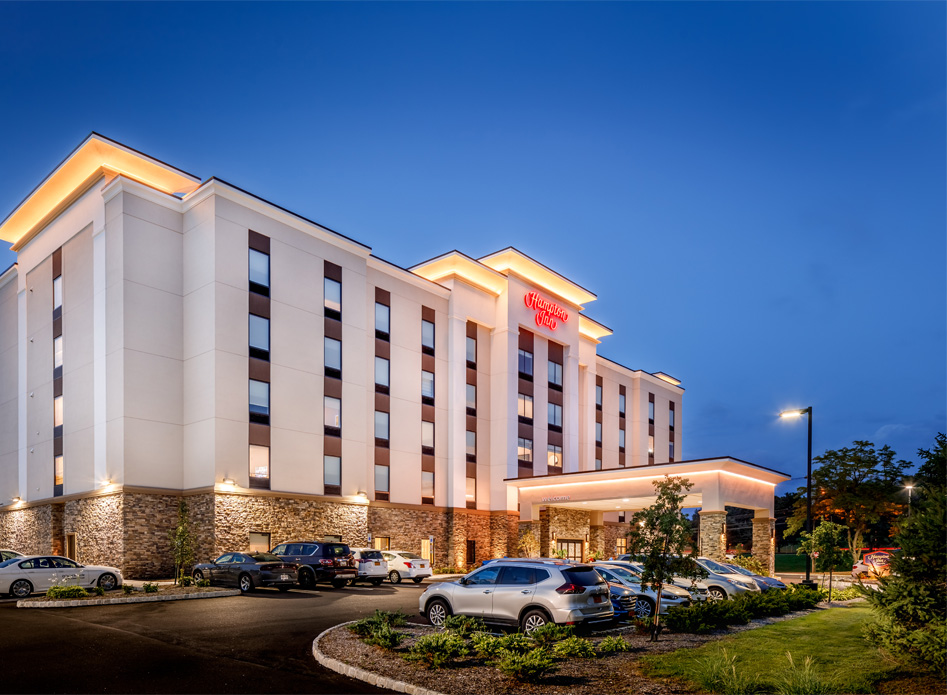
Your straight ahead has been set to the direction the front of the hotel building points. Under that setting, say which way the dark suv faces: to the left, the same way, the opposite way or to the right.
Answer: the opposite way

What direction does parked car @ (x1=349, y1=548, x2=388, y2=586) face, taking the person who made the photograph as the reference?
facing away from the viewer and to the left of the viewer

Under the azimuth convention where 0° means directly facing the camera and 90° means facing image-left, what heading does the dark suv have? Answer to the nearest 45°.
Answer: approximately 135°

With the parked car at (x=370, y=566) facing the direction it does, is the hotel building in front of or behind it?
in front

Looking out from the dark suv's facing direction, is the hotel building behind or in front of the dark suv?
in front

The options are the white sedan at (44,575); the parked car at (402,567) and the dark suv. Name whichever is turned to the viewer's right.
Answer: the white sedan

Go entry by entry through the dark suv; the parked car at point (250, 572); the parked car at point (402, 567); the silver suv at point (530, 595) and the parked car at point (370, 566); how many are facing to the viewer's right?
0

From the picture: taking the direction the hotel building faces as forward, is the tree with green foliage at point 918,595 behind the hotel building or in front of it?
in front

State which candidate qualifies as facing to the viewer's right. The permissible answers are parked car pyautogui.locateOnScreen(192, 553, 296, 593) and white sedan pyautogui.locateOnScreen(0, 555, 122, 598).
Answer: the white sedan
